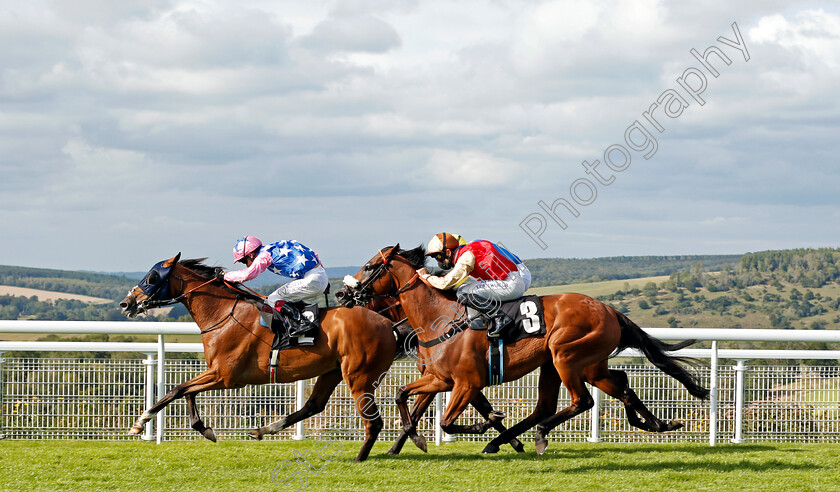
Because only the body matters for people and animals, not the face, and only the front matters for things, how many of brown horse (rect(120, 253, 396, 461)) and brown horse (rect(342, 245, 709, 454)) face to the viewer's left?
2

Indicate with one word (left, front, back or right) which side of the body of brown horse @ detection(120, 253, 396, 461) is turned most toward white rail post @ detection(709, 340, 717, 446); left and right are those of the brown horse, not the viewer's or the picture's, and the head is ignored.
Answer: back

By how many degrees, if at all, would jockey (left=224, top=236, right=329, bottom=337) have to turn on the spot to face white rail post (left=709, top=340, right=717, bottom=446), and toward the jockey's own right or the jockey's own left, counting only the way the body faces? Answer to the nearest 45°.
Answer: approximately 180°

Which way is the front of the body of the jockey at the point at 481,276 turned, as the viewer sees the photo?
to the viewer's left

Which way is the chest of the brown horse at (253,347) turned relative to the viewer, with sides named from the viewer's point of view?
facing to the left of the viewer

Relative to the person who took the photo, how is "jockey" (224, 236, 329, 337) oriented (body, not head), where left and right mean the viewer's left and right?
facing to the left of the viewer

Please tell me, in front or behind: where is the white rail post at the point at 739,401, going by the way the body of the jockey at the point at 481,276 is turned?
behind

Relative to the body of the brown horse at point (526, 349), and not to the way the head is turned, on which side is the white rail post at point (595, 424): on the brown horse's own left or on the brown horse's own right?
on the brown horse's own right

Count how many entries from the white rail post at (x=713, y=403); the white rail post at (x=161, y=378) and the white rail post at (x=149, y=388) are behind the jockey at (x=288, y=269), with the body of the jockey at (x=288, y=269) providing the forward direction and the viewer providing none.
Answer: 1

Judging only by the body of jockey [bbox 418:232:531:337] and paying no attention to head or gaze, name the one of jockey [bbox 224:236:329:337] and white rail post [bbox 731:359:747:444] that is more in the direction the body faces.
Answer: the jockey

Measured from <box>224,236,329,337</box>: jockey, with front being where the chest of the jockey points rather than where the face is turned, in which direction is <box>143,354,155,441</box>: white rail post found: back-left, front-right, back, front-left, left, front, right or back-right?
front-right

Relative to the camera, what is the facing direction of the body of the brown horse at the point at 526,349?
to the viewer's left

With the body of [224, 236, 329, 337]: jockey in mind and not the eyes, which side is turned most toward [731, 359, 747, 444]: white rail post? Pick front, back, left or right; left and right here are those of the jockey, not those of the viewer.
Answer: back

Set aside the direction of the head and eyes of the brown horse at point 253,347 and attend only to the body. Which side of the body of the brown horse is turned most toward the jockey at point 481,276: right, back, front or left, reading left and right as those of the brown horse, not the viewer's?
back

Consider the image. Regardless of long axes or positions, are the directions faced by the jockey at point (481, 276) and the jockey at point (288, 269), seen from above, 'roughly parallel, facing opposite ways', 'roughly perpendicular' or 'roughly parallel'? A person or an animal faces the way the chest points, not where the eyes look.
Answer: roughly parallel
